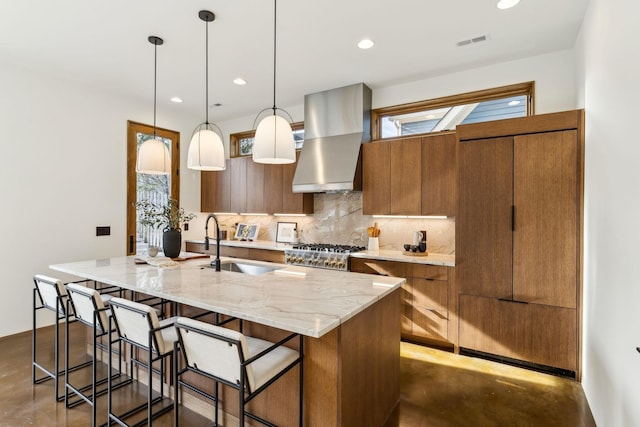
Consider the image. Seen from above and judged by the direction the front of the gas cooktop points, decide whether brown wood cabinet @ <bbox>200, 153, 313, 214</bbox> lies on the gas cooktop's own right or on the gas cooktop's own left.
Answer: on the gas cooktop's own right

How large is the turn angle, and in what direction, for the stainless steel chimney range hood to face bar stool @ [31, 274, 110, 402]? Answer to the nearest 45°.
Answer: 0° — it already faces it

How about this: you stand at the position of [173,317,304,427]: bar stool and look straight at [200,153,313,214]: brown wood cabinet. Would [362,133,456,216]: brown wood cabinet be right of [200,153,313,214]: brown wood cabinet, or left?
right

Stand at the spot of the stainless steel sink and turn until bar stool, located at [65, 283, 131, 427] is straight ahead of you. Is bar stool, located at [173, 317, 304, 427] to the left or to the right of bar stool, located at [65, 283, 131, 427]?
left

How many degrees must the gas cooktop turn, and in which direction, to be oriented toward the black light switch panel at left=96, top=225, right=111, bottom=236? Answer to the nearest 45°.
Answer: approximately 45° to its right

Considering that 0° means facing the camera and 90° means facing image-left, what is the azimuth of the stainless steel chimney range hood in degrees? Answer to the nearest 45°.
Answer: approximately 45°

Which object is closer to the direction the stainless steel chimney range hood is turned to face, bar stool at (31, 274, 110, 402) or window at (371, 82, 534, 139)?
the bar stool

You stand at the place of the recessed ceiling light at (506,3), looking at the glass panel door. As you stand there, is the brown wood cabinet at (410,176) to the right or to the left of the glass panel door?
right

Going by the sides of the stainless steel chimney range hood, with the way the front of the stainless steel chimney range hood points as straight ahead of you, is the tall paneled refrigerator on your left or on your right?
on your left

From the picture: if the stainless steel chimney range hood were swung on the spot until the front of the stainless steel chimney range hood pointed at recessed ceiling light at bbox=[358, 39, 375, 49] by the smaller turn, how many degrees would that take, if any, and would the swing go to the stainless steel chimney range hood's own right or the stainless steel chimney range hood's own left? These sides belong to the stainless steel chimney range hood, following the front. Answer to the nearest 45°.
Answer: approximately 45° to the stainless steel chimney range hood's own left
